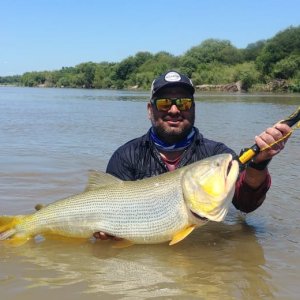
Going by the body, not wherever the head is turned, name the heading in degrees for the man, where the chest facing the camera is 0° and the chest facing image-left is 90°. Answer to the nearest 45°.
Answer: approximately 0°

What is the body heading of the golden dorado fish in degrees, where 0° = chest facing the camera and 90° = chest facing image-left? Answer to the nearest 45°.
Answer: approximately 270°
